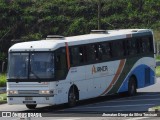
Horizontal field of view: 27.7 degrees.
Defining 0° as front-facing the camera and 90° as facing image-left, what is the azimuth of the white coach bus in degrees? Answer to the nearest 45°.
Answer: approximately 45°
